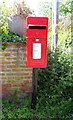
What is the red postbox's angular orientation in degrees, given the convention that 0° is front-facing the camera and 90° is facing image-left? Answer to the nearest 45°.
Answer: approximately 0°
